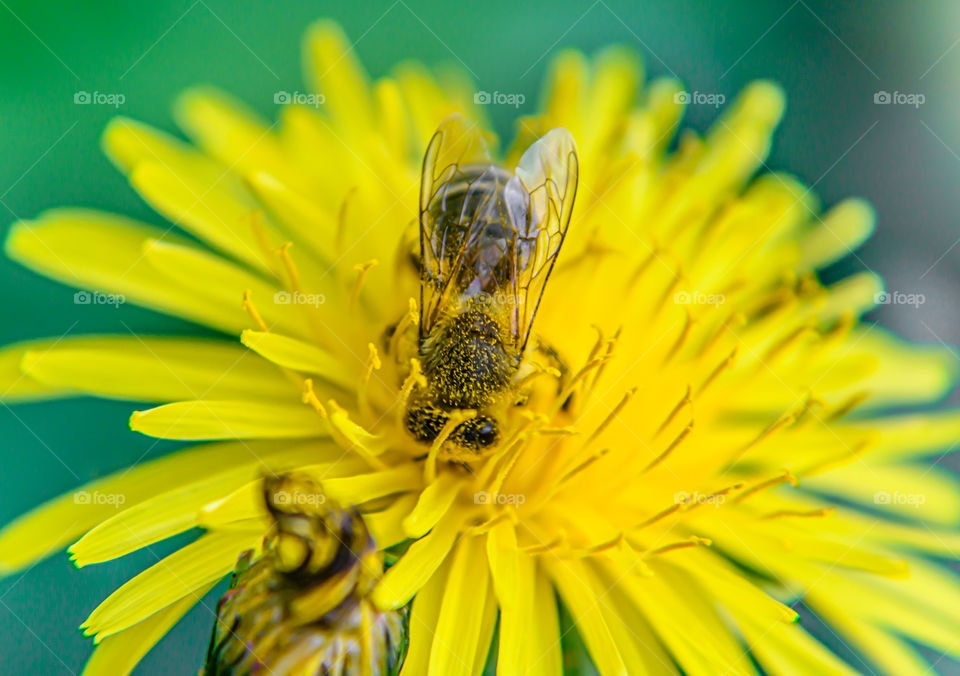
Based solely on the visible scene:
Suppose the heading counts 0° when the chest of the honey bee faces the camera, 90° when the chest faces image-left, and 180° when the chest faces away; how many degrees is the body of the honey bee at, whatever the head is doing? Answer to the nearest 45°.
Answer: approximately 0°
